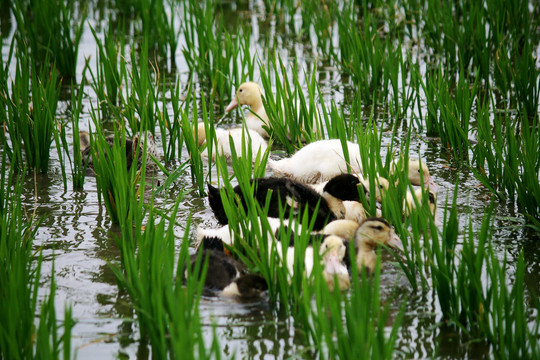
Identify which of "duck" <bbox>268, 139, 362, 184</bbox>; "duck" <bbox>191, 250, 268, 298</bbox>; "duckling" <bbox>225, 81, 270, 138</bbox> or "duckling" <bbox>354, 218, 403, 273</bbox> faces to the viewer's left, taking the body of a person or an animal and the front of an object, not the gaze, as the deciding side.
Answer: "duckling" <bbox>225, 81, 270, 138</bbox>

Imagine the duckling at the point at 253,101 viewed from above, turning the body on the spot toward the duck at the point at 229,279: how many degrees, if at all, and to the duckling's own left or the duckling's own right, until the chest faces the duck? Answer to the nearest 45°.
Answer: approximately 90° to the duckling's own left

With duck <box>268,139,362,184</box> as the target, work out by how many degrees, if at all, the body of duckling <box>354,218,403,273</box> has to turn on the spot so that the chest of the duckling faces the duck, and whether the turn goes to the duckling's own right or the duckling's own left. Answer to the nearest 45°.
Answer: approximately 90° to the duckling's own left

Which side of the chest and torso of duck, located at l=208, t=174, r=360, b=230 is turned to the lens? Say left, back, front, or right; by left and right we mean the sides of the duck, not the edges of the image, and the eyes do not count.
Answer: right

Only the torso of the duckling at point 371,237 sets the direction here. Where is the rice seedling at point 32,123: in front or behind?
behind

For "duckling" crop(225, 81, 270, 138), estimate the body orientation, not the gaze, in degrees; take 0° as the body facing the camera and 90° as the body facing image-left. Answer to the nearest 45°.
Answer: approximately 90°

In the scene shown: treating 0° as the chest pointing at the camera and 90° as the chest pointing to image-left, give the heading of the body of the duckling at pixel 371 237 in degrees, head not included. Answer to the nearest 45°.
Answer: approximately 270°

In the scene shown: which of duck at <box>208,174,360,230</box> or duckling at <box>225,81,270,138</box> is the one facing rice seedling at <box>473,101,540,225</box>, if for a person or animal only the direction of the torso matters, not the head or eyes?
the duck

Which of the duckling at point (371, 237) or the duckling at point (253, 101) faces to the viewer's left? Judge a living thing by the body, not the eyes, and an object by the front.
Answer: the duckling at point (253, 101)

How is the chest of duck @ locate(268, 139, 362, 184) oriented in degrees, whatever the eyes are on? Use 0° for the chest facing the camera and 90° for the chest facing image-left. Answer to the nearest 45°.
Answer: approximately 270°
